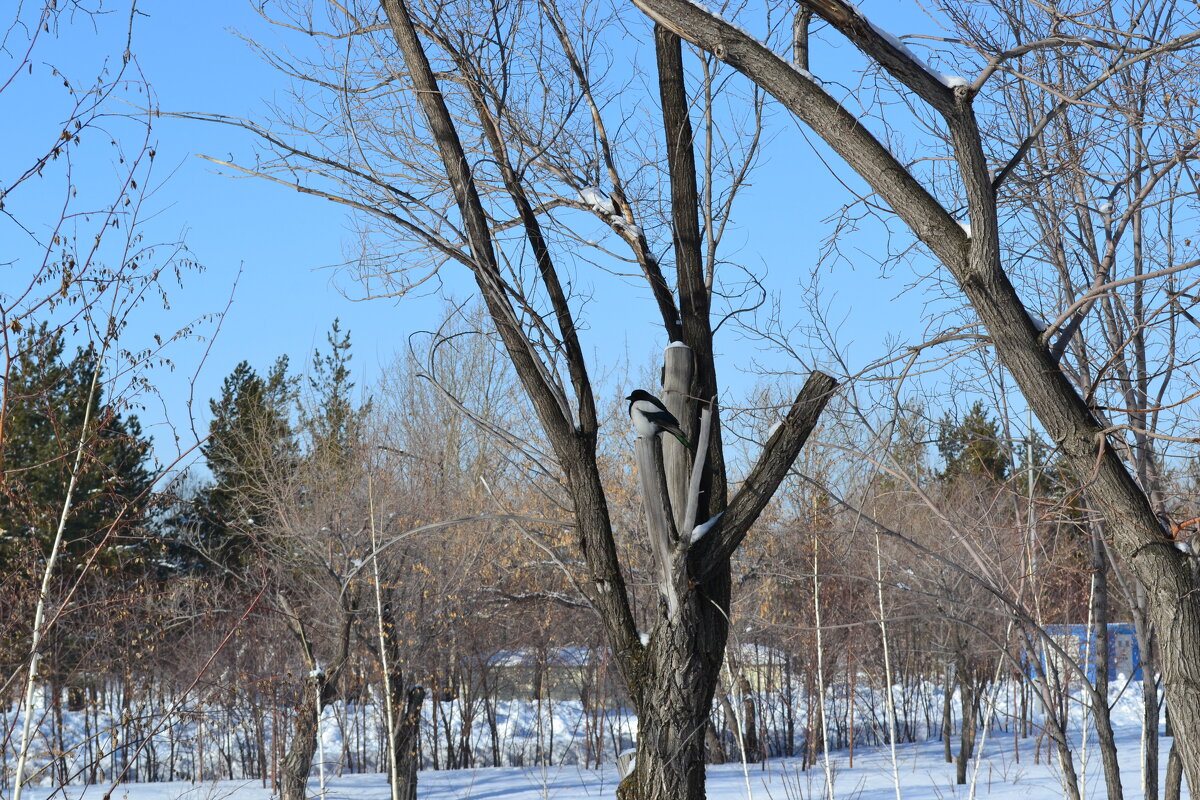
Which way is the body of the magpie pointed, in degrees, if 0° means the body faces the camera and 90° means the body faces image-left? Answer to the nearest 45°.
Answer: approximately 90°

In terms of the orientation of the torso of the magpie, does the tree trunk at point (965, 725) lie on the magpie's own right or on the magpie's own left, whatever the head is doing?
on the magpie's own right

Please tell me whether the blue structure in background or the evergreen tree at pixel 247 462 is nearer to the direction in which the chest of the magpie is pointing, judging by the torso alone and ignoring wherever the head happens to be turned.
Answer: the evergreen tree
